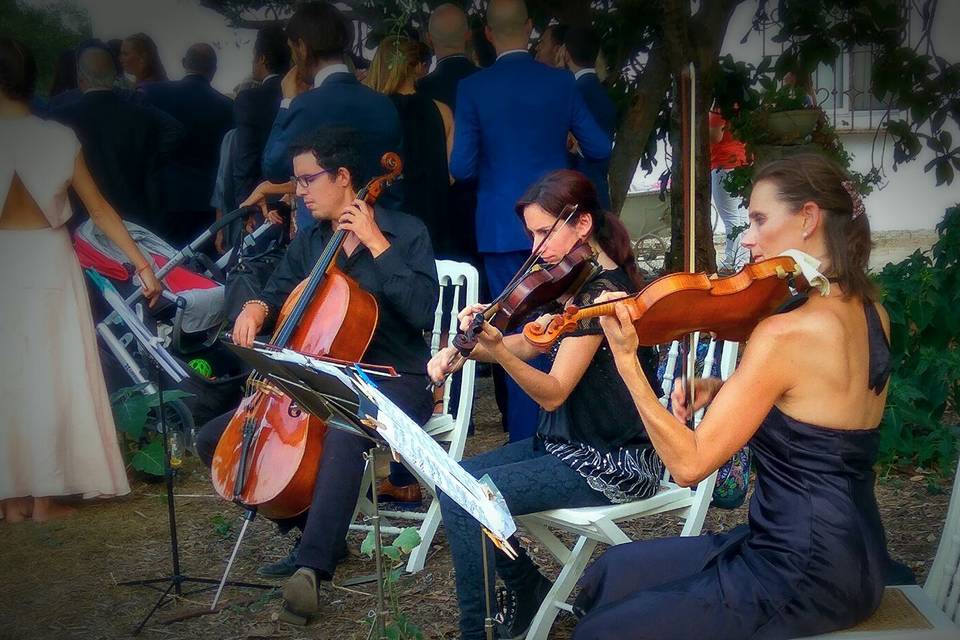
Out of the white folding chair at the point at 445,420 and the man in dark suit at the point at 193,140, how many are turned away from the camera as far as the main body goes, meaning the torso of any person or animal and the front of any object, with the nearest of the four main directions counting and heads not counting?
1

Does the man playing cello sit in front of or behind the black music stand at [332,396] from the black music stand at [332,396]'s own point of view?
in front

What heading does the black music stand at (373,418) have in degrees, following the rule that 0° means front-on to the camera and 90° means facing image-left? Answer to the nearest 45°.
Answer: approximately 270°

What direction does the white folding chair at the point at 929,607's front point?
to the viewer's left

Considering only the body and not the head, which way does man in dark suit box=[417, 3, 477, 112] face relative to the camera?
away from the camera

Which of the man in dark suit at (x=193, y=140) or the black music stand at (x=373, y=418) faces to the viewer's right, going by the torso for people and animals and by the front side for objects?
the black music stand

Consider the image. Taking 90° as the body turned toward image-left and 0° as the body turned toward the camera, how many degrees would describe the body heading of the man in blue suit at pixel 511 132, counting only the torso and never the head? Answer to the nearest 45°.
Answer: approximately 180°

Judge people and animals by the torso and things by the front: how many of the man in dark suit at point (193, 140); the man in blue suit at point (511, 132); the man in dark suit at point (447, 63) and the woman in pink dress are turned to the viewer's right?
0

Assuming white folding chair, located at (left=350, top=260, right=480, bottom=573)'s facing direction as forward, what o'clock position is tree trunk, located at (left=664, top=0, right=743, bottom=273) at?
The tree trunk is roughly at 6 o'clock from the white folding chair.

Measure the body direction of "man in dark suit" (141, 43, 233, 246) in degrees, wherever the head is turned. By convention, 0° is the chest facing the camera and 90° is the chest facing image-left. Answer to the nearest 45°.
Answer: approximately 180°

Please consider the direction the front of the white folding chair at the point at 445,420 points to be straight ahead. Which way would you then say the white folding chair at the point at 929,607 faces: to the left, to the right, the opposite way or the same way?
to the right

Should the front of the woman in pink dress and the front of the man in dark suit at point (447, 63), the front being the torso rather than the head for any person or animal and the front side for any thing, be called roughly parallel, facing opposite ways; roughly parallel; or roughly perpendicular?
roughly parallel

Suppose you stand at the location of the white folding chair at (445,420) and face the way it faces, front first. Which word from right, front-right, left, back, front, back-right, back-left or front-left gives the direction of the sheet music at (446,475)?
front-left

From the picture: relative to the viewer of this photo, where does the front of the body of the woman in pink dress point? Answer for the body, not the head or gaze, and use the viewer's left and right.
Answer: facing away from the viewer

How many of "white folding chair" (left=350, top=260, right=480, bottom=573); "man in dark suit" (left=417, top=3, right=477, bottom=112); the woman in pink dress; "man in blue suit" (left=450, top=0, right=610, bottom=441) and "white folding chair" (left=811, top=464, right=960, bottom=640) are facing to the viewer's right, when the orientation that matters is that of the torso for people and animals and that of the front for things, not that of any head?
0

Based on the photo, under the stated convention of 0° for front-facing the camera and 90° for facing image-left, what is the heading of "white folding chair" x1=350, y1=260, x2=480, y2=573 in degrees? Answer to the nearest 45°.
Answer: approximately 45°

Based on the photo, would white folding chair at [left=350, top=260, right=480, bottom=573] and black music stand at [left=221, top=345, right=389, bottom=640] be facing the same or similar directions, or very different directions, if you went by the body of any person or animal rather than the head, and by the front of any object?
very different directions

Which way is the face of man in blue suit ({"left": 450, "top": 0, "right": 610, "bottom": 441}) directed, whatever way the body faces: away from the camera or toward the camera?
away from the camera
